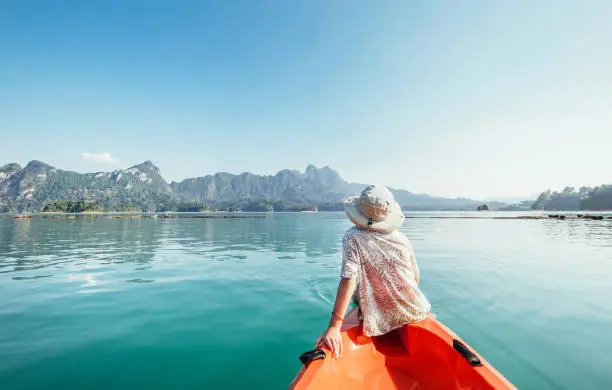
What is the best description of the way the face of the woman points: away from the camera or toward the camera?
away from the camera

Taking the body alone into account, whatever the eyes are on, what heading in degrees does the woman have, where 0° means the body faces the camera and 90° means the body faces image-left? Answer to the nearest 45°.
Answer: approximately 180°
